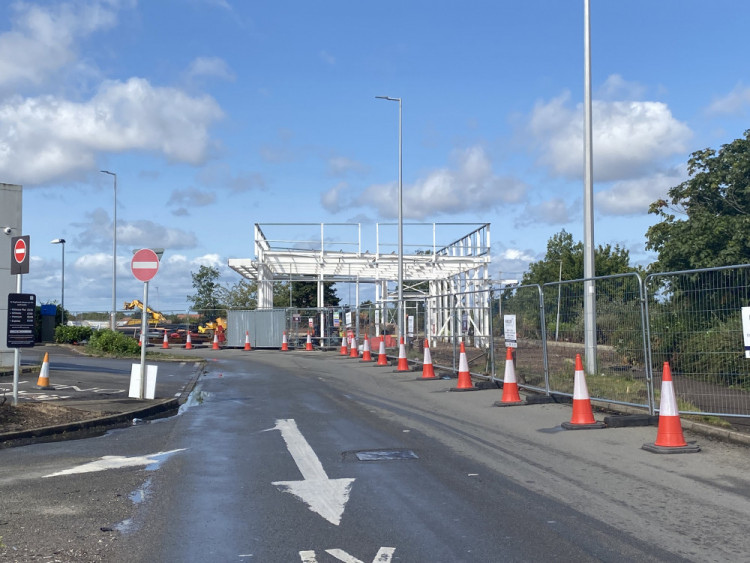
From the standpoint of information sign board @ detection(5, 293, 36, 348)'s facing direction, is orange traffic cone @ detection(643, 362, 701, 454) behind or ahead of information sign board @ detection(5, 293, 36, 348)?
ahead

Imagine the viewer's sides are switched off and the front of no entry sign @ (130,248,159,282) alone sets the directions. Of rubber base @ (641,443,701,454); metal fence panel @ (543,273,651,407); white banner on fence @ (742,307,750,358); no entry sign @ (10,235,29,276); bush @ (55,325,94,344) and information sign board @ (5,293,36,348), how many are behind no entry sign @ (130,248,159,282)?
1

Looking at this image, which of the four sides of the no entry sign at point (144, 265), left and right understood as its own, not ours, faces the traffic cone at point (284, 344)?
back

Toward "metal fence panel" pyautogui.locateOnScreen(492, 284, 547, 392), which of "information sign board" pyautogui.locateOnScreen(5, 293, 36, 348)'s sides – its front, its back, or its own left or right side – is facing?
left

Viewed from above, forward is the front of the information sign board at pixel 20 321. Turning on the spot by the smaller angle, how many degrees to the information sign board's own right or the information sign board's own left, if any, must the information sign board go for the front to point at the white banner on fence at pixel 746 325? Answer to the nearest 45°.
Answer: approximately 45° to the information sign board's own left

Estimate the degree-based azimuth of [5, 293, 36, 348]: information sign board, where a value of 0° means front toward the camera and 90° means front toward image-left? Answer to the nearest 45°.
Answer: approximately 0°

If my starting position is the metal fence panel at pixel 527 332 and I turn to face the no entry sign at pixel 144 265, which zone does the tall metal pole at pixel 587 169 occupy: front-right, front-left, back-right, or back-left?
back-right

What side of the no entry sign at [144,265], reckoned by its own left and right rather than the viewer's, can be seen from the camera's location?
front

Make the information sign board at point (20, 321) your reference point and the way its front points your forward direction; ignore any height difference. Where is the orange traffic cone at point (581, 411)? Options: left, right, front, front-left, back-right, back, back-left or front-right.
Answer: front-left

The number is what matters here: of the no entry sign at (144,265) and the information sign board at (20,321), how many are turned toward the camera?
2

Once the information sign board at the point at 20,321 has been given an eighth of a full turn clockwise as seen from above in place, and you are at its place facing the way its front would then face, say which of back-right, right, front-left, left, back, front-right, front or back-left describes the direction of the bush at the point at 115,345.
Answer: back-right

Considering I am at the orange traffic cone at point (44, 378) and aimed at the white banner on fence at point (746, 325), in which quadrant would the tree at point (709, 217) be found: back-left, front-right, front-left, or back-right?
front-left

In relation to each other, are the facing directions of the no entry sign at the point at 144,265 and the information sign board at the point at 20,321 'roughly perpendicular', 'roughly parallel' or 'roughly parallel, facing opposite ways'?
roughly parallel

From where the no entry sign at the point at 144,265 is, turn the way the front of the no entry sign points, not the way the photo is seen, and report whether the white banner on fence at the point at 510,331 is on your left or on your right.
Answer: on your left

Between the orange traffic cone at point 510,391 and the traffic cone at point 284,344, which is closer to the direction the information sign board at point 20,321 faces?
the orange traffic cone

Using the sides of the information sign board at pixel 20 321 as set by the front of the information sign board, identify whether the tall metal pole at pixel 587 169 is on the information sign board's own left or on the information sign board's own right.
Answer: on the information sign board's own left

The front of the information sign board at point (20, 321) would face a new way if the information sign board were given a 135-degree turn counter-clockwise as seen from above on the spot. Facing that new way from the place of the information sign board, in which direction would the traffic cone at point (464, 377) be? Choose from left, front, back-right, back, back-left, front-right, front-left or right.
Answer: front-right
